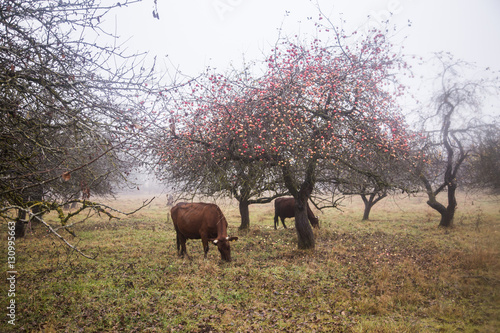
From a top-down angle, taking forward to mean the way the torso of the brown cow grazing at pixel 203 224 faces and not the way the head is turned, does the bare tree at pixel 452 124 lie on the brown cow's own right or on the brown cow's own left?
on the brown cow's own left

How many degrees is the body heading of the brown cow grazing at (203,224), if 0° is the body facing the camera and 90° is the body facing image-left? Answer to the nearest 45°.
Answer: approximately 315°

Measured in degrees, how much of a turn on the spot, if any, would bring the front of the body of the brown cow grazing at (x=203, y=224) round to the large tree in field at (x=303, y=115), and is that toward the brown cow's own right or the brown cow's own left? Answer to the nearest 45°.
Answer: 0° — it already faces it
